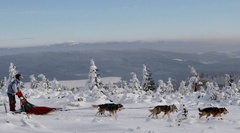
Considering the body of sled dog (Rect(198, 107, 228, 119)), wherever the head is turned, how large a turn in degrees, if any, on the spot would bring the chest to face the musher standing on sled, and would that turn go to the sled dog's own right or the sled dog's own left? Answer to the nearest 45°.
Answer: approximately 180°

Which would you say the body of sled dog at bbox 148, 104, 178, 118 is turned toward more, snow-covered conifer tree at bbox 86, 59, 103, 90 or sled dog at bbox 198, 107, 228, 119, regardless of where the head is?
the sled dog

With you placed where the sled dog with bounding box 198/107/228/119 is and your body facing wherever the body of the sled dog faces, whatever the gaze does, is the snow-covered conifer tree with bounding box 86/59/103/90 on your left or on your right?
on your left

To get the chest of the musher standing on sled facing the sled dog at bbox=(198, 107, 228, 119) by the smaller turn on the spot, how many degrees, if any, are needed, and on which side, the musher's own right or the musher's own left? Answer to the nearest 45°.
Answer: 0° — they already face it

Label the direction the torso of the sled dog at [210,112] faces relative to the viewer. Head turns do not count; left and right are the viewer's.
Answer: facing to the right of the viewer

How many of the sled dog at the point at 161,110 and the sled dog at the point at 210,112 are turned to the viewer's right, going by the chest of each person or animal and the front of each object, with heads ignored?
2

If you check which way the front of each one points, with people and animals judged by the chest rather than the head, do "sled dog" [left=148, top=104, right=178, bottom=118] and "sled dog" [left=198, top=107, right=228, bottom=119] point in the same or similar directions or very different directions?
same or similar directions

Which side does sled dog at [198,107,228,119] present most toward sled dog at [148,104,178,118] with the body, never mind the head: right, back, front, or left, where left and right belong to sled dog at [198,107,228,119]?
back

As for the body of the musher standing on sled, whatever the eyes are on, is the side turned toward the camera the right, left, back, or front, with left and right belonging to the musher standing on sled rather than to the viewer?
right

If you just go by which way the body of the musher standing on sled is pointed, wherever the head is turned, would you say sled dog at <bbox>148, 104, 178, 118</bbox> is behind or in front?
in front

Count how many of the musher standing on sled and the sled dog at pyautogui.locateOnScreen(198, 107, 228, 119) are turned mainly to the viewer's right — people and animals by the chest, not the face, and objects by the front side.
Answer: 2

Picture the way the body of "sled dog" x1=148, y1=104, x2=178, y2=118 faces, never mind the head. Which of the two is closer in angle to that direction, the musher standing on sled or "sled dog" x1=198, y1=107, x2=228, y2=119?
the sled dog

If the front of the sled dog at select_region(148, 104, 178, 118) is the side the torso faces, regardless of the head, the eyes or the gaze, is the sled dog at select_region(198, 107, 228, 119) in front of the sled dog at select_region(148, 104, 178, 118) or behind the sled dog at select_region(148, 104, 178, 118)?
in front

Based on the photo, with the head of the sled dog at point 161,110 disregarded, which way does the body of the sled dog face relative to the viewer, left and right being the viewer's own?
facing to the right of the viewer

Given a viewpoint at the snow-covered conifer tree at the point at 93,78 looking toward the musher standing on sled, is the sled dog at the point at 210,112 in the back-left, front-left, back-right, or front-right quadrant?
front-left
